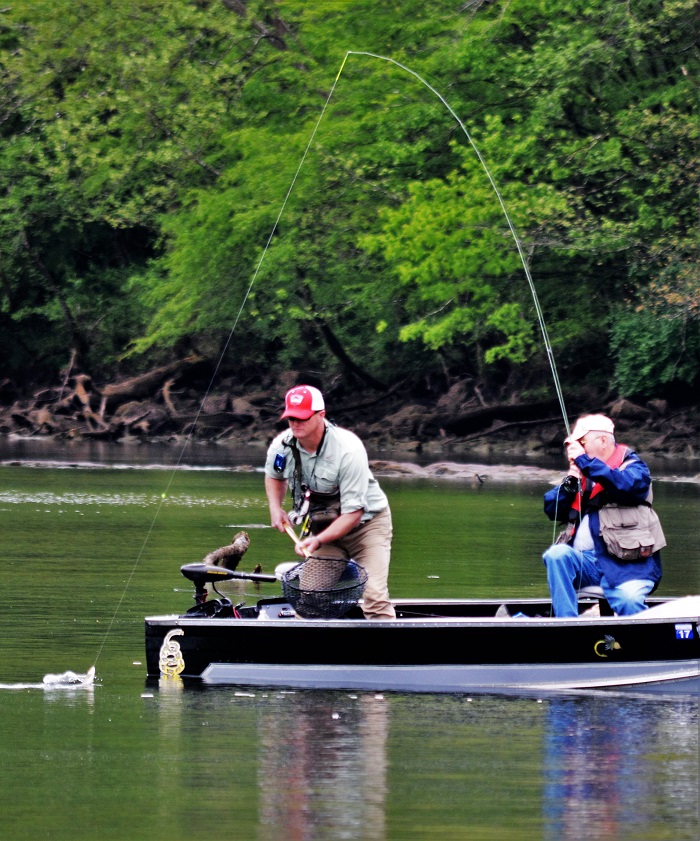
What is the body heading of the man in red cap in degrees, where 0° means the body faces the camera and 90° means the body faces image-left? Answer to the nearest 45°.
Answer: approximately 45°

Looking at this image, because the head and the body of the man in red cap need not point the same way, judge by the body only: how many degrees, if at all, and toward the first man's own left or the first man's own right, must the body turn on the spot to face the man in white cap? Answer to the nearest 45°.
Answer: approximately 135° to the first man's own left

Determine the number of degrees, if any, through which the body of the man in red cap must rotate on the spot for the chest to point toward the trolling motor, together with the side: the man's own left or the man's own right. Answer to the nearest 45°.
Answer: approximately 90° to the man's own right
